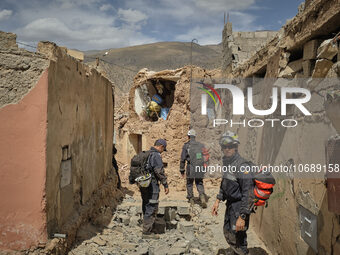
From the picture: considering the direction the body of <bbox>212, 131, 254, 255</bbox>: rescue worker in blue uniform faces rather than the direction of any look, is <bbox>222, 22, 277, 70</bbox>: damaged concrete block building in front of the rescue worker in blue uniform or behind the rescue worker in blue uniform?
behind

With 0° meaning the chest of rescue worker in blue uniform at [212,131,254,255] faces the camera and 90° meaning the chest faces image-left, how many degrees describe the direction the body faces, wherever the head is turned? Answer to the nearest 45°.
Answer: approximately 45°
